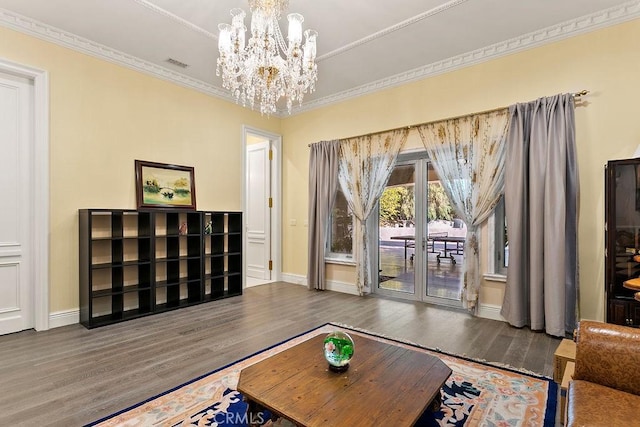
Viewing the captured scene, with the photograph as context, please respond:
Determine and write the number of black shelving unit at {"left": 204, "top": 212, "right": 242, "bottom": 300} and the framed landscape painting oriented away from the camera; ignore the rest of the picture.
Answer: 0

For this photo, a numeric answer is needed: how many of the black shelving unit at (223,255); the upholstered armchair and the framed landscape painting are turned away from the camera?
0

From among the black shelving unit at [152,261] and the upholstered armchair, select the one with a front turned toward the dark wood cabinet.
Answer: the black shelving unit

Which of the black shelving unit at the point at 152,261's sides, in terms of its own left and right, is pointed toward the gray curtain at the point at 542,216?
front

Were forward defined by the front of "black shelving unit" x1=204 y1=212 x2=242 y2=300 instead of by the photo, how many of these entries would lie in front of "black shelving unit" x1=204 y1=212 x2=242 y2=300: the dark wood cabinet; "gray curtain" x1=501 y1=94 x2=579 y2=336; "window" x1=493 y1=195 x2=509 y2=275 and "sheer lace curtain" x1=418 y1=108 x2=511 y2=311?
4

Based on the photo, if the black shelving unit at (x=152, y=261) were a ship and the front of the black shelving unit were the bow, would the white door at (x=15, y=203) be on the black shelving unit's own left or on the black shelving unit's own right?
on the black shelving unit's own right

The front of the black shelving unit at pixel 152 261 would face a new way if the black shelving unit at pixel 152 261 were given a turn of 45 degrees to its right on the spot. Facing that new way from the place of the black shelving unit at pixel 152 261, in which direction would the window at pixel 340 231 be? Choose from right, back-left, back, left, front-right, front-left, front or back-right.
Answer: left

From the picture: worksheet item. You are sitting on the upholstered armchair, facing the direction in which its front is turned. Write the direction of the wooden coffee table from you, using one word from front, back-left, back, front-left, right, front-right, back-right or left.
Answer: front

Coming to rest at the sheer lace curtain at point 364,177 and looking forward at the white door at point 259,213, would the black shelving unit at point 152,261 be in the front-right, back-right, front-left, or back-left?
front-left

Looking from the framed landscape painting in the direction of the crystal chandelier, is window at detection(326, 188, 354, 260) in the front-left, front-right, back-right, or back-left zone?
front-left

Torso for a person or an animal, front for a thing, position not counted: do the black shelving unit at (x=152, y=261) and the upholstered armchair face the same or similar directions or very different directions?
very different directions

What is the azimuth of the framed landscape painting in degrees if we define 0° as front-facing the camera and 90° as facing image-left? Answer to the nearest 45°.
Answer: approximately 315°

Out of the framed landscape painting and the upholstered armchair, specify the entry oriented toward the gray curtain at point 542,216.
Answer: the framed landscape painting

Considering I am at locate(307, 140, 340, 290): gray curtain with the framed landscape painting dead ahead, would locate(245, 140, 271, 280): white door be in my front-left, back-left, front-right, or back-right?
front-right

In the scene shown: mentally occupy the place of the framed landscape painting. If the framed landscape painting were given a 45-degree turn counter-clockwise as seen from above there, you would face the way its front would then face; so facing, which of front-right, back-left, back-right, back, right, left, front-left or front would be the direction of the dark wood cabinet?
front-right

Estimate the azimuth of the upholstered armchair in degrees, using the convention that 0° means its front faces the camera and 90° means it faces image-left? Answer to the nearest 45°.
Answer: approximately 45°
